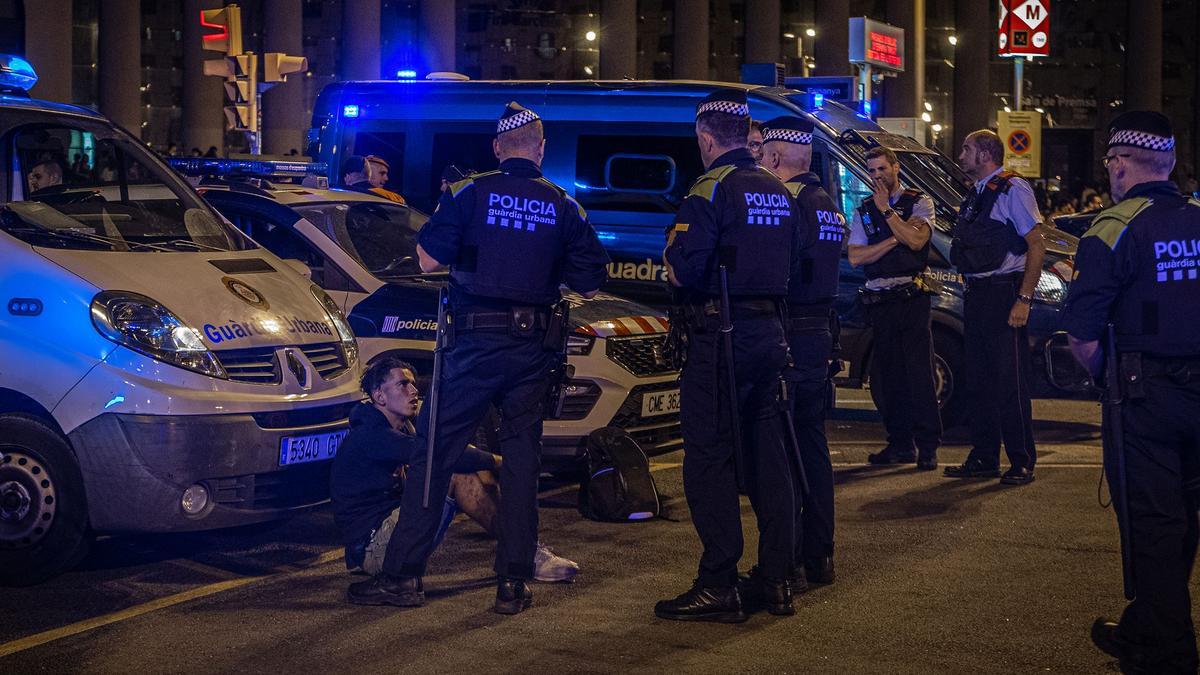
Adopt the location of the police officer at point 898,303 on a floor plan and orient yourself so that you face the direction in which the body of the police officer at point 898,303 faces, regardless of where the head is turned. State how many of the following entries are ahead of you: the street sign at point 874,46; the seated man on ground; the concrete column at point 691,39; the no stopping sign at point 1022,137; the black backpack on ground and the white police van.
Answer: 3

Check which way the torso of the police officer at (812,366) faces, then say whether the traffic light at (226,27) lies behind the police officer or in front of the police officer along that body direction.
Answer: in front

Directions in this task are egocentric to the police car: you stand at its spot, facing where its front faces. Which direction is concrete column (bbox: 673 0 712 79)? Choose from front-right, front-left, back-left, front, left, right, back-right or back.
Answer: back-left

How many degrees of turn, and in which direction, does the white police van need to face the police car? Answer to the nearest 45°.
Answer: approximately 90° to its left

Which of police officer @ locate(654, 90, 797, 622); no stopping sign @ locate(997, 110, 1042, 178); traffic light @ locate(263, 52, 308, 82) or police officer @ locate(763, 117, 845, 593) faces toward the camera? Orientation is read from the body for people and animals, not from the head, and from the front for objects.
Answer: the no stopping sign

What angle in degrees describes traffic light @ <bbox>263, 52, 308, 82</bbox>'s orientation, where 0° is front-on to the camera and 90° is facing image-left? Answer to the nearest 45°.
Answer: approximately 270°

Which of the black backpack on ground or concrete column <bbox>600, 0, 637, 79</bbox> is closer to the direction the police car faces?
the black backpack on ground

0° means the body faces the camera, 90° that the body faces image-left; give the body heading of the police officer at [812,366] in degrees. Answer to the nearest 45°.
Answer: approximately 135°

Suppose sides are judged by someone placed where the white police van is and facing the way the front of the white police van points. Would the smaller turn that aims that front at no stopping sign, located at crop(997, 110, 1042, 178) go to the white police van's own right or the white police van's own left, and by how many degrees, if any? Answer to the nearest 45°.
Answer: approximately 90° to the white police van's own left

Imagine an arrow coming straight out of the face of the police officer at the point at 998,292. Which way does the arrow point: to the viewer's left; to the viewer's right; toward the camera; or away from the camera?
to the viewer's left

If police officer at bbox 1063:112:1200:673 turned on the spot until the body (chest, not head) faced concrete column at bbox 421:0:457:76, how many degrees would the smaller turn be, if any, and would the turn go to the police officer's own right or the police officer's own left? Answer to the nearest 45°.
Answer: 0° — they already face it

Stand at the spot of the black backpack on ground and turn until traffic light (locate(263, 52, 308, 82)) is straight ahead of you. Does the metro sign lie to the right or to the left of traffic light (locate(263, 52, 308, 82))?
right

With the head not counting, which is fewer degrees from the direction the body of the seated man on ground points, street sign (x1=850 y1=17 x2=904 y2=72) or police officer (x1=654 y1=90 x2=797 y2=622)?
the police officer

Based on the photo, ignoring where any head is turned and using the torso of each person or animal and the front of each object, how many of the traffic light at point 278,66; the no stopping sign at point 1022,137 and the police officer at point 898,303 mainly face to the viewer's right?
1

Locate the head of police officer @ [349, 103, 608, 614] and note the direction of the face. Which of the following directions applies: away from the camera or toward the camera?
away from the camera

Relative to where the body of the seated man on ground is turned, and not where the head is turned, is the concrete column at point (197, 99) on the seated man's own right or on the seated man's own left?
on the seated man's own left
